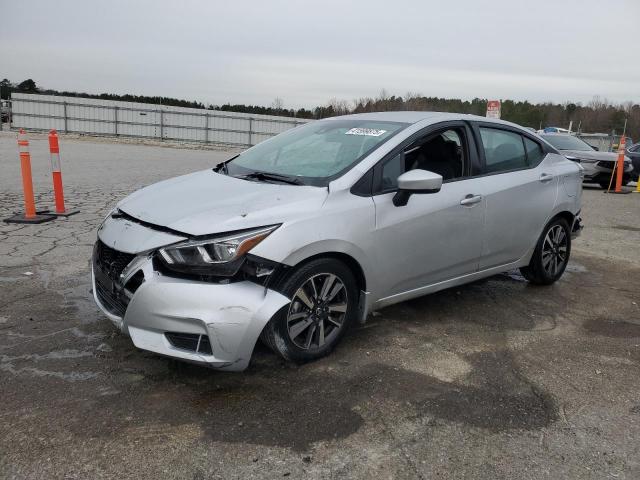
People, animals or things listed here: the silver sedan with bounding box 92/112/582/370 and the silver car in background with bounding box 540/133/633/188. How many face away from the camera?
0

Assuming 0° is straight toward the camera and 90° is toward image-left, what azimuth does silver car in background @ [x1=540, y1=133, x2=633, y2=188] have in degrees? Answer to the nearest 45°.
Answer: approximately 315°

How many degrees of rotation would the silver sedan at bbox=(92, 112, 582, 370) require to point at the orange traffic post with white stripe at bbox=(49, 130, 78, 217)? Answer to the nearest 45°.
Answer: approximately 90° to its right

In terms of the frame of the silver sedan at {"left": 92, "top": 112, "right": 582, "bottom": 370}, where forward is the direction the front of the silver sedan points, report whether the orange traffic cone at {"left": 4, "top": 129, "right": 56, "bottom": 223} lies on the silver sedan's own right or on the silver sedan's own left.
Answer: on the silver sedan's own right
